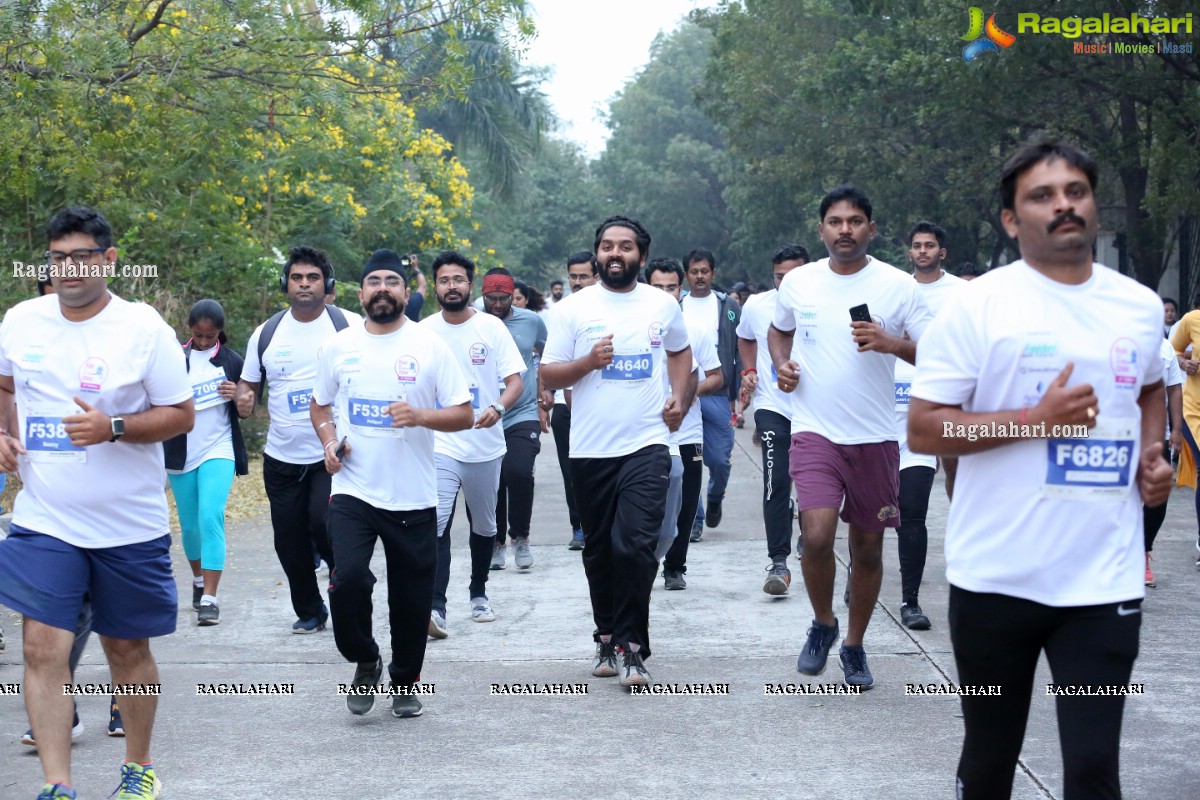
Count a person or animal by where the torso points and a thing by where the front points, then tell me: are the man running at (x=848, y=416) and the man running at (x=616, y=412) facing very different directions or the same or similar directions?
same or similar directions

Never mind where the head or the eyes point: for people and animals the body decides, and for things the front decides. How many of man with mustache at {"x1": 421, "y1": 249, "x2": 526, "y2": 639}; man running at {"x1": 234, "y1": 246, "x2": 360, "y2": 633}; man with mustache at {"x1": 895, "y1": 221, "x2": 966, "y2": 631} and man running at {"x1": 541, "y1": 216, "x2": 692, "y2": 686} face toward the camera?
4

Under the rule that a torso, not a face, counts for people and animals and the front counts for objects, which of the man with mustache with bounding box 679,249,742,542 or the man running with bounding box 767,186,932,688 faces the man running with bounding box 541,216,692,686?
the man with mustache

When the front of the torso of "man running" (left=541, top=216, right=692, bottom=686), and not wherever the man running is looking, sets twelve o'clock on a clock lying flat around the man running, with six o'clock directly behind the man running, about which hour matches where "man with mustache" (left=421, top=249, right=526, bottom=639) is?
The man with mustache is roughly at 5 o'clock from the man running.

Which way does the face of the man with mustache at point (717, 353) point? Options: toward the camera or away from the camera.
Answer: toward the camera

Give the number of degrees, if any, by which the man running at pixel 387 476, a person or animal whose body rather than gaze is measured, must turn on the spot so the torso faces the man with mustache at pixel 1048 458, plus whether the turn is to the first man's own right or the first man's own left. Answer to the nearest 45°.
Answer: approximately 45° to the first man's own left

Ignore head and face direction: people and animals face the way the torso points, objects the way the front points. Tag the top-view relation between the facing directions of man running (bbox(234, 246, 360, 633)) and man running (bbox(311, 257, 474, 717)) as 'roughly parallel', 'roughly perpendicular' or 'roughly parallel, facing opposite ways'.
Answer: roughly parallel

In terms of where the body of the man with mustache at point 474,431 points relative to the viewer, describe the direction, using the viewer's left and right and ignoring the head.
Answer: facing the viewer

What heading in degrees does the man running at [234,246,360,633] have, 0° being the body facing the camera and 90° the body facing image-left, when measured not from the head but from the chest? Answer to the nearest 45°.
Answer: approximately 0°

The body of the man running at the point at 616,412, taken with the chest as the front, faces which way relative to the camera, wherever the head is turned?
toward the camera

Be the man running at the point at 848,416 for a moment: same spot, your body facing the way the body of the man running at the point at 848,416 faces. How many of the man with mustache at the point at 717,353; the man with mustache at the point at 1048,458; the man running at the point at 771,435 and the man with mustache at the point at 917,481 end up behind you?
3

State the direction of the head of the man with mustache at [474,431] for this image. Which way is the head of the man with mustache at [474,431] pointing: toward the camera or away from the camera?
toward the camera

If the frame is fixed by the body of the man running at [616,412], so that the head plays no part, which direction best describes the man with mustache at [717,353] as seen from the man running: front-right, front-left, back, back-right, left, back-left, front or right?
back

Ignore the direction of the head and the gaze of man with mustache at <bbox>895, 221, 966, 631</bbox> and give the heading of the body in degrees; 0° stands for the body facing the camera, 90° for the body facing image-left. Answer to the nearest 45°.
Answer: approximately 0°

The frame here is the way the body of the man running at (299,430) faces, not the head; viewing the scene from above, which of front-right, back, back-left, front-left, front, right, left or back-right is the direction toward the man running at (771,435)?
left
